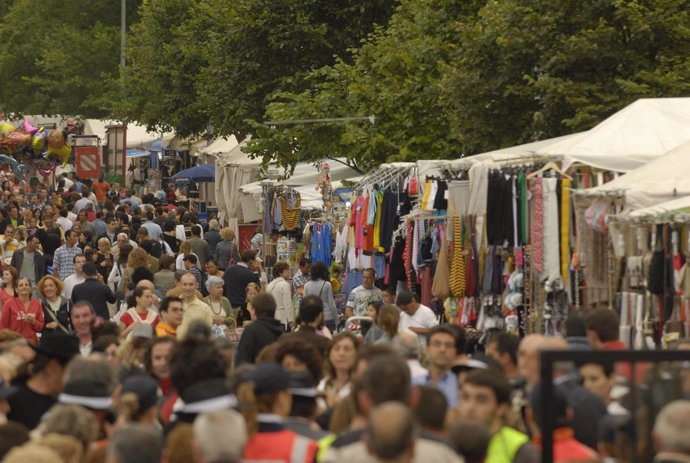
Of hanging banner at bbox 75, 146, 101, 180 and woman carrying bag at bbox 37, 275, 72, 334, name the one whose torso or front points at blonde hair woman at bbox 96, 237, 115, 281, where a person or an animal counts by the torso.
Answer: the hanging banner

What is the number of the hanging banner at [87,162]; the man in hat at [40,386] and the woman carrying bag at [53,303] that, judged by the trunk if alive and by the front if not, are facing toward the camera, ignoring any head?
2

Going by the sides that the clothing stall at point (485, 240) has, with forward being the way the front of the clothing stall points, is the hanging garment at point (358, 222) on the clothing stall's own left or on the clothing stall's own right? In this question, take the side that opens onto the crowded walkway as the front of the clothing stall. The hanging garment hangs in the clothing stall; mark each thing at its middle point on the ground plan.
on the clothing stall's own right

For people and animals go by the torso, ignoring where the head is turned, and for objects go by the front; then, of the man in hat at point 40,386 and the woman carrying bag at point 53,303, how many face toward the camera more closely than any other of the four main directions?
1

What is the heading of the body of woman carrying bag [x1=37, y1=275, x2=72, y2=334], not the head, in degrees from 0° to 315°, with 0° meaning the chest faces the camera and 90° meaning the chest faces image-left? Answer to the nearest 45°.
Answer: approximately 0°

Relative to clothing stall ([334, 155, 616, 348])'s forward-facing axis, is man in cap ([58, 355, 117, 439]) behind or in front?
in front

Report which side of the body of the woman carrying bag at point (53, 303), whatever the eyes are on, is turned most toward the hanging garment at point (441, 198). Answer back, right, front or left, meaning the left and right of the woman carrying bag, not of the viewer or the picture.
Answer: left
